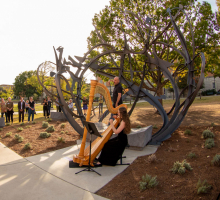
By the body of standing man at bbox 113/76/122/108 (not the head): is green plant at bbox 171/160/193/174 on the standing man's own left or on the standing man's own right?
on the standing man's own left

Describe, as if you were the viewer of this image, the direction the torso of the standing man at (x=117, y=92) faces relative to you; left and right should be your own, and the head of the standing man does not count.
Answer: facing the viewer and to the left of the viewer
